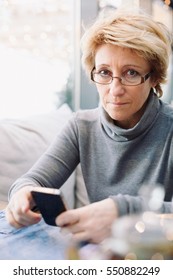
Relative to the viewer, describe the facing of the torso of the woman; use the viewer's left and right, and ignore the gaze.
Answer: facing the viewer and to the left of the viewer
